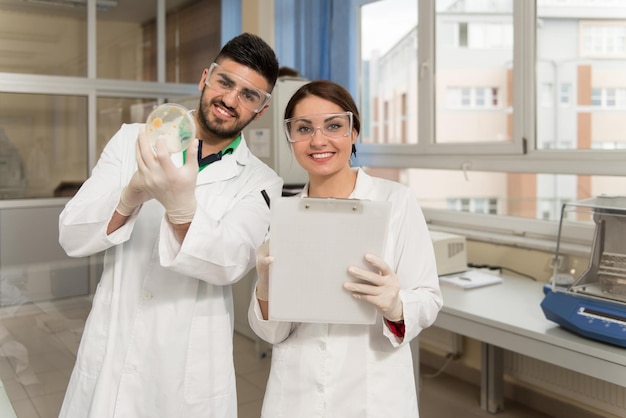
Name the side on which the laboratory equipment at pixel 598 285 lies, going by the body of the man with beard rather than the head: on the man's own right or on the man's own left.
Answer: on the man's own left

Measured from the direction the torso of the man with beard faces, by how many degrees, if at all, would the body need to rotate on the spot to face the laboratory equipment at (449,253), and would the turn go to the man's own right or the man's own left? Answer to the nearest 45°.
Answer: approximately 135° to the man's own left

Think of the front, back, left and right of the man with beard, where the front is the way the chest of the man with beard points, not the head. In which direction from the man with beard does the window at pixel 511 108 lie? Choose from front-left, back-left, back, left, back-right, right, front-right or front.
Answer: back-left

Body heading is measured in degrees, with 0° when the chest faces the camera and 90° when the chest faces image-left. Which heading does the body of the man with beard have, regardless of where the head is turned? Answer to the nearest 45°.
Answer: approximately 0°
